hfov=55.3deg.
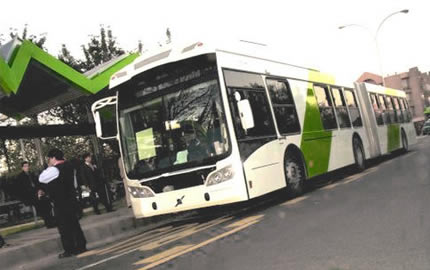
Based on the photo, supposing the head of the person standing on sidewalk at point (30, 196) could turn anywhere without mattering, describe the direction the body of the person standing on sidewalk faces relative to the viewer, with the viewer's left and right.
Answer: facing the viewer and to the right of the viewer

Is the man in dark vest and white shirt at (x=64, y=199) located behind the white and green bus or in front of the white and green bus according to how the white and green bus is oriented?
in front

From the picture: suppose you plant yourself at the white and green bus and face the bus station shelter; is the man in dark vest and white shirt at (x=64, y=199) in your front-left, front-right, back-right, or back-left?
front-left

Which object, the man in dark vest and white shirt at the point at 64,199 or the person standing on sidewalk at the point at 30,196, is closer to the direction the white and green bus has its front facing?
the man in dark vest and white shirt

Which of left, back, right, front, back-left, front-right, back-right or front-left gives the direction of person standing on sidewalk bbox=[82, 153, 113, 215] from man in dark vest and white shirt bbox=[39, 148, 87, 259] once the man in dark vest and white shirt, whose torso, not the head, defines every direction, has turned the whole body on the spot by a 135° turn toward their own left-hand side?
back

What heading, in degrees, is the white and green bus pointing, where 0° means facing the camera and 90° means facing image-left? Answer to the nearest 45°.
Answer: approximately 45°

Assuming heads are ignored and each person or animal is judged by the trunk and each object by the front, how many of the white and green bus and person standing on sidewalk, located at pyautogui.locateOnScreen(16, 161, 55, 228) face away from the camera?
0

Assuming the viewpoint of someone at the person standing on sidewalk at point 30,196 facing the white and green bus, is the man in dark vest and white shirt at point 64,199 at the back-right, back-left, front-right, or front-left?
front-right
